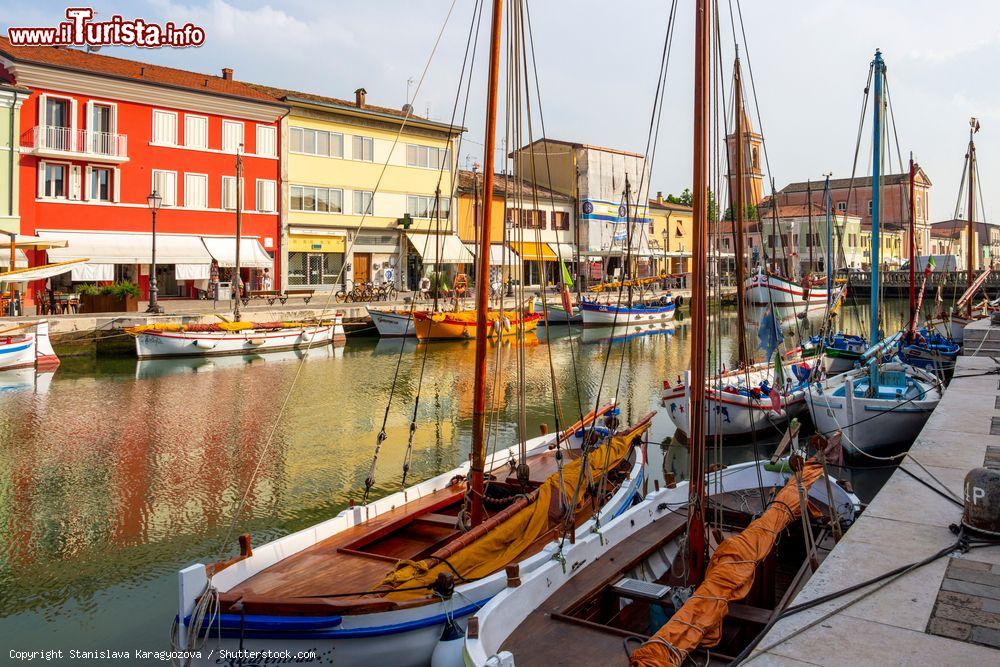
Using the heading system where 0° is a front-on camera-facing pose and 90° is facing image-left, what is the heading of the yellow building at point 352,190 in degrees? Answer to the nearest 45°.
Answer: approximately 315°

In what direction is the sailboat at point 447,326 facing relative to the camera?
to the viewer's left

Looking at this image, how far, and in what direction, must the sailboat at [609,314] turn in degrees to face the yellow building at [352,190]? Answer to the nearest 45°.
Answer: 0° — it already faces it

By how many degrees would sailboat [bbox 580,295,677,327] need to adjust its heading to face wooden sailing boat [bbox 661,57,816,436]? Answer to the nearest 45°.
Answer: approximately 90° to its left

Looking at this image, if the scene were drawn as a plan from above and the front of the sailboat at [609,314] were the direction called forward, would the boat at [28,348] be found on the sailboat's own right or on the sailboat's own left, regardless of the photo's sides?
on the sailboat's own left

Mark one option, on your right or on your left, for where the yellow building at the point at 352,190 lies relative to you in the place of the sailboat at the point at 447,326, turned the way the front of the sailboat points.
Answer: on your right

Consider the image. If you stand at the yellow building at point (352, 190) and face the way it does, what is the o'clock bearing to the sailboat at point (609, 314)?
The sailboat is roughly at 11 o'clock from the yellow building.

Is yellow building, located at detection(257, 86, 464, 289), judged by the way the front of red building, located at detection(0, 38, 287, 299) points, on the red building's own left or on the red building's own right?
on the red building's own left

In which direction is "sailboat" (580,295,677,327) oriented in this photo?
to the viewer's left
